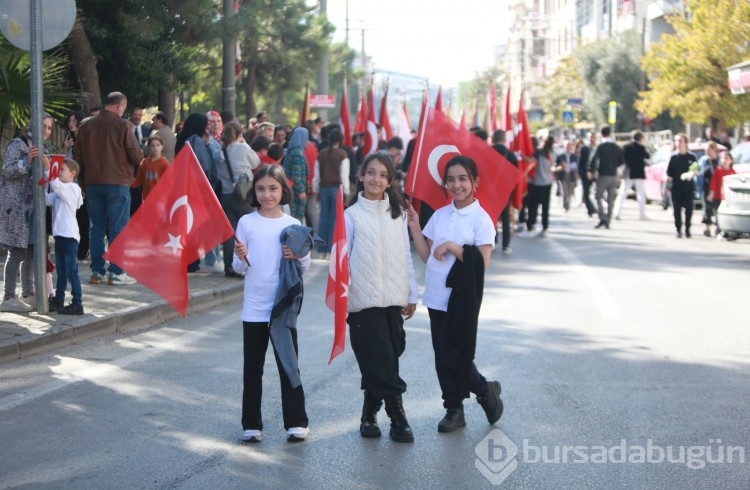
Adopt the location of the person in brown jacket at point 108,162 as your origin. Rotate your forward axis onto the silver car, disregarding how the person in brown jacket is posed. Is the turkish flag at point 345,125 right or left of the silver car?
left

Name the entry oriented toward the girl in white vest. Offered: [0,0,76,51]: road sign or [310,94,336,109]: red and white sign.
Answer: [310,94,336,109]: red and white sign

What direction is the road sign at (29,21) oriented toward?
away from the camera

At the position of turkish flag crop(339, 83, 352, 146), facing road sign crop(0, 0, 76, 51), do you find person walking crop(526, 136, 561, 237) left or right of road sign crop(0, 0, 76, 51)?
left

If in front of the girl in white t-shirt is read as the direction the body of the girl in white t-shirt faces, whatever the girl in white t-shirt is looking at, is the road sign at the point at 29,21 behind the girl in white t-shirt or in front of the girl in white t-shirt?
behind

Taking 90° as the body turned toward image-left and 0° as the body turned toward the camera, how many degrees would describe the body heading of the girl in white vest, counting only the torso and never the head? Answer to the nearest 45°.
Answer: approximately 0°

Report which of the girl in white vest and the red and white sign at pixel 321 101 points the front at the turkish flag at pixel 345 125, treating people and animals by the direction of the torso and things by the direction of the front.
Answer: the red and white sign
